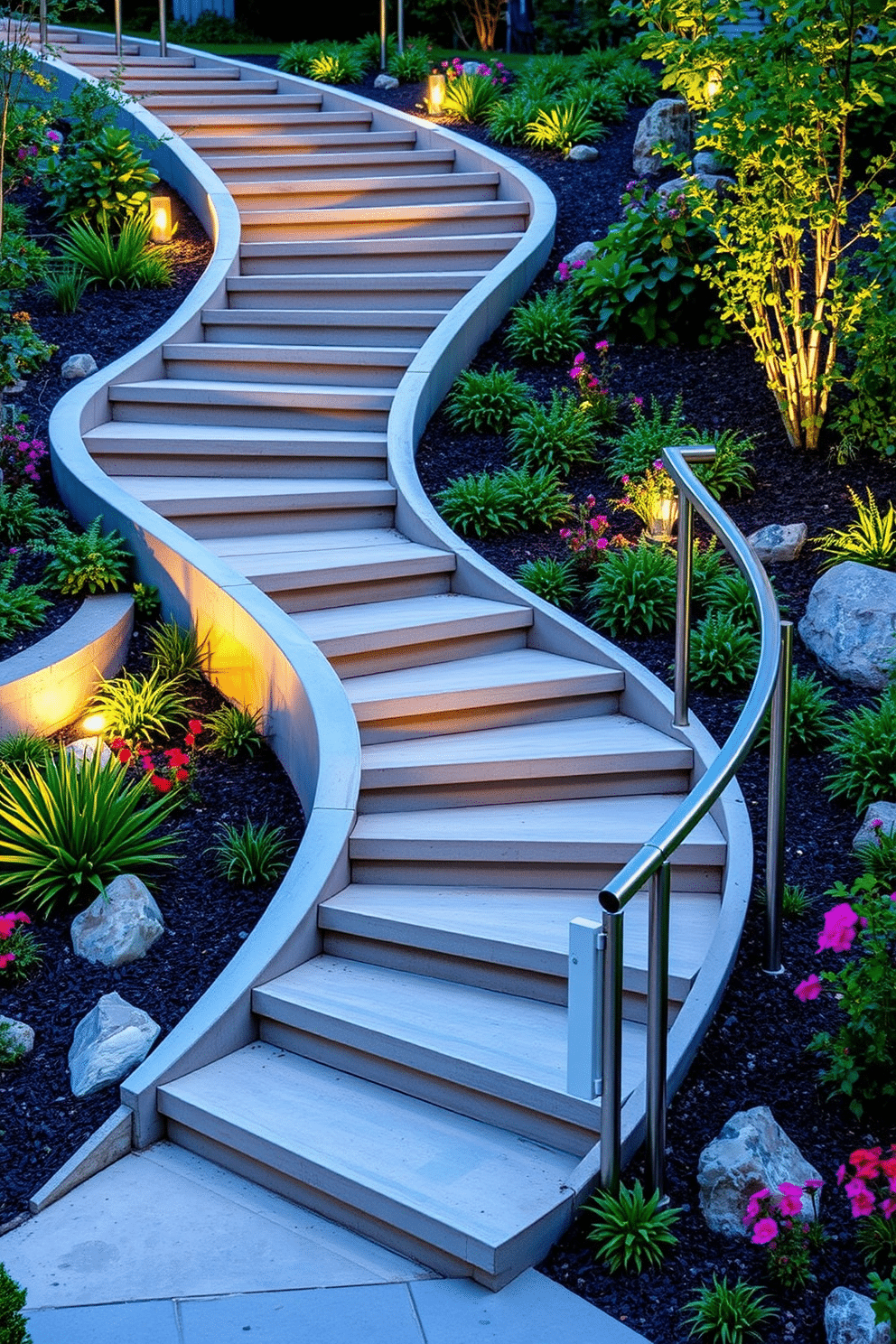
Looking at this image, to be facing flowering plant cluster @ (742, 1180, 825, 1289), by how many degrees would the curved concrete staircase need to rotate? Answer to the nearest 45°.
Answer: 0° — it already faces it

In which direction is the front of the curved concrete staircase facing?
toward the camera

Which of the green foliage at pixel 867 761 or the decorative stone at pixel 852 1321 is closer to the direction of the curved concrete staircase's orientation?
the decorative stone

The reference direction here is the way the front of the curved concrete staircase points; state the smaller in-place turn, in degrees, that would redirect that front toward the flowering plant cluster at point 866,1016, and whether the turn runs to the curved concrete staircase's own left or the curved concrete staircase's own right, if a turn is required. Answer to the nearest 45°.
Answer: approximately 45° to the curved concrete staircase's own left

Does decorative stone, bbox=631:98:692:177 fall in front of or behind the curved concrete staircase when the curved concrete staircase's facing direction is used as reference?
behind

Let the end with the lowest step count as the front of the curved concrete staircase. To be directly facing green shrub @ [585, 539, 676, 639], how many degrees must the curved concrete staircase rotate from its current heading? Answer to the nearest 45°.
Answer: approximately 135° to its left

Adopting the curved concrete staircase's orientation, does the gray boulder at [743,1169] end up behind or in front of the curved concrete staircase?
in front

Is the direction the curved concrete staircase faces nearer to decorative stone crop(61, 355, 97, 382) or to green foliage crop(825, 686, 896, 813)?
the green foliage

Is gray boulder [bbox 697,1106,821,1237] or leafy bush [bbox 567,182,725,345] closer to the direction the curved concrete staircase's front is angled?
the gray boulder

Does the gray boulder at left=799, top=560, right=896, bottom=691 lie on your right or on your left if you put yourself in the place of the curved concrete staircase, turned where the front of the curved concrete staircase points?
on your left

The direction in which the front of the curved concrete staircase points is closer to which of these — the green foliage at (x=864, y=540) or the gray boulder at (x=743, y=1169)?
the gray boulder

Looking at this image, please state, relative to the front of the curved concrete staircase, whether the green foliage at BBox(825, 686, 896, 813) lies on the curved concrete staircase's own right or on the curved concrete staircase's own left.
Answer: on the curved concrete staircase's own left
